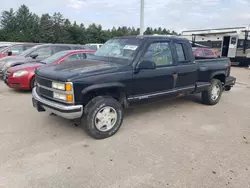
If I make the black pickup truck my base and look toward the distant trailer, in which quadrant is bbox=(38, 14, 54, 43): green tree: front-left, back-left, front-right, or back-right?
front-left

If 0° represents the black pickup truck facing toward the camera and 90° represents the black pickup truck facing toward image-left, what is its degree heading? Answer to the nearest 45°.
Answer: approximately 45°

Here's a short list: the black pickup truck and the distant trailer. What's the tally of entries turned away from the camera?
0

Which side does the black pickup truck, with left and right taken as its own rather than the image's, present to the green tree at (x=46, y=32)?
right

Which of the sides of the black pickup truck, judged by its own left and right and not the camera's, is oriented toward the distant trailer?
back

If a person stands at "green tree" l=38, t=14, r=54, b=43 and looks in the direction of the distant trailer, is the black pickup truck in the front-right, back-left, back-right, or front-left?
front-right

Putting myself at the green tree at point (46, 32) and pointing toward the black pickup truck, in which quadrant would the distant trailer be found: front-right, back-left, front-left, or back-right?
front-left
